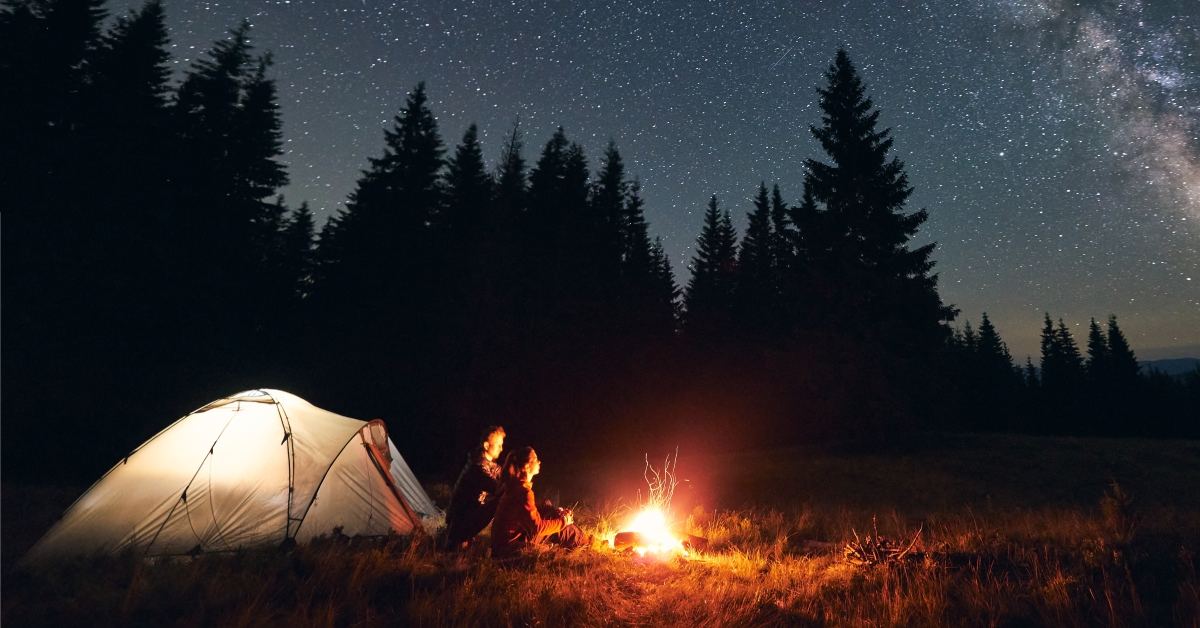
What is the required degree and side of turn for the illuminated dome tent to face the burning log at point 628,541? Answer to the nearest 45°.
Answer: approximately 45° to its right

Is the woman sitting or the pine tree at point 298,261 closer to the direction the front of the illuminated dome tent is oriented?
the woman sitting

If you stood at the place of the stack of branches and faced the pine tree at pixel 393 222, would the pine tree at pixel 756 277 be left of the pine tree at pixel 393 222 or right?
right

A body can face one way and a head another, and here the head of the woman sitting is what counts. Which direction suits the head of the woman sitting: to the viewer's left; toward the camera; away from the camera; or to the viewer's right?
to the viewer's right

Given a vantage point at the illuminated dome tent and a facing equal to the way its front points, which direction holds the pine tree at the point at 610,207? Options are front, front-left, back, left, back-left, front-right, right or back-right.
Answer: front-left

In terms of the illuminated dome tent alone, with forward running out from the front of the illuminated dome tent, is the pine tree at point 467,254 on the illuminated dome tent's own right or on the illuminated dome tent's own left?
on the illuminated dome tent's own left

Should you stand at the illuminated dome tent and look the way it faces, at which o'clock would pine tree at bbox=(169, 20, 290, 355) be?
The pine tree is roughly at 9 o'clock from the illuminated dome tent.

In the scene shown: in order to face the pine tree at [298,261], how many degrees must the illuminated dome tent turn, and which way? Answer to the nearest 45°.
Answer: approximately 90° to its left

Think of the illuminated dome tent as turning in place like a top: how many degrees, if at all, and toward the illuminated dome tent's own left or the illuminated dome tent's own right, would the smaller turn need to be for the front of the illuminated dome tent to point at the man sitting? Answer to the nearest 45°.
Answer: approximately 45° to the illuminated dome tent's own right

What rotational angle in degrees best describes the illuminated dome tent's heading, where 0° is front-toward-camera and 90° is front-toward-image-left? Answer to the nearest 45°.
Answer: approximately 270°

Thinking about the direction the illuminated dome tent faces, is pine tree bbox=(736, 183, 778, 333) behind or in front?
in front
